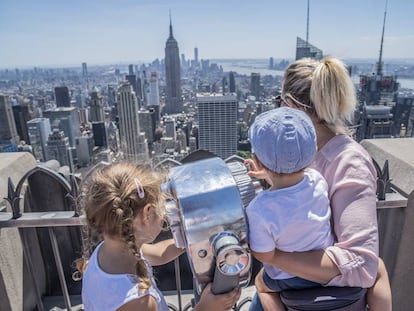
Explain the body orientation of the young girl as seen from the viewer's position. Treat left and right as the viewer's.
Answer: facing away from the viewer and to the right of the viewer

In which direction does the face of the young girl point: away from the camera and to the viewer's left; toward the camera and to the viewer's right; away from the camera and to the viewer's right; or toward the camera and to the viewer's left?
away from the camera and to the viewer's right

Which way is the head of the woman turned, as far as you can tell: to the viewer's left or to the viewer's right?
to the viewer's left

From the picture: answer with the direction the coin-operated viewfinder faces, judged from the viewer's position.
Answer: facing to the right of the viewer

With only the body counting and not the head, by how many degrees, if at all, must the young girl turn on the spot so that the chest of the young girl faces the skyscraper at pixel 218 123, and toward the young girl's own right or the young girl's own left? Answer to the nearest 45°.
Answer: approximately 45° to the young girl's own left

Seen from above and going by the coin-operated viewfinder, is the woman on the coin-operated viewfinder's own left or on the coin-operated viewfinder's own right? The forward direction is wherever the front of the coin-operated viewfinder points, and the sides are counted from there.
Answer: on the coin-operated viewfinder's own right

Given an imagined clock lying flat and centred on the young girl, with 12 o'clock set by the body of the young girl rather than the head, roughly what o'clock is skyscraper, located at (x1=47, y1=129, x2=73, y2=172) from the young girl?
The skyscraper is roughly at 10 o'clock from the young girl.
